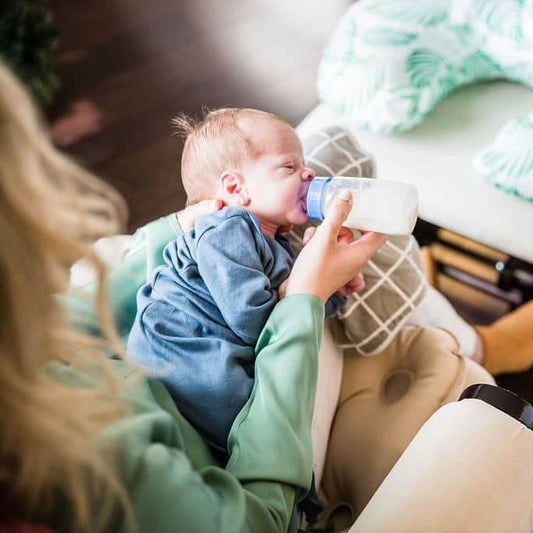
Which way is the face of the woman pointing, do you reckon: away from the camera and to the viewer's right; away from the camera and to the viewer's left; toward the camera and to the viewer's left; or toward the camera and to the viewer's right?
away from the camera and to the viewer's right

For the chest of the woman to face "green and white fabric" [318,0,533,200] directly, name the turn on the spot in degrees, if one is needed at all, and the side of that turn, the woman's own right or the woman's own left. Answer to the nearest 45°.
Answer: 0° — they already face it

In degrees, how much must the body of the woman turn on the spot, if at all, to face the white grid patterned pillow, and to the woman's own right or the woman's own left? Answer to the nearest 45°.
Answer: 0° — they already face it

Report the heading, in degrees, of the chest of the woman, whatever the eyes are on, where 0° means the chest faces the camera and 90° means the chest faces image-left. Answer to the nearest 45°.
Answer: approximately 225°

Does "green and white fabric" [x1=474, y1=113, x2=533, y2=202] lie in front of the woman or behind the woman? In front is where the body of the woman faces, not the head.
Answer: in front

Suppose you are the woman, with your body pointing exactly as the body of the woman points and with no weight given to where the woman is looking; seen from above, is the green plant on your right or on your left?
on your left
